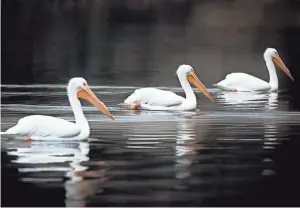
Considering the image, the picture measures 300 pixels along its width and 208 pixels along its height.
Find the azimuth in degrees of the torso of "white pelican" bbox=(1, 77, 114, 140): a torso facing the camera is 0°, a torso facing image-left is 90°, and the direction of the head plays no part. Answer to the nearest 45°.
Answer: approximately 270°

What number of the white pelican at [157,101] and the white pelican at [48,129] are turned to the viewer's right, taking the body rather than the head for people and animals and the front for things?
2

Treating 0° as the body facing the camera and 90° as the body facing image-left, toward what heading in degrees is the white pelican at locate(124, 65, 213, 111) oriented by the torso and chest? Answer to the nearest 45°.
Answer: approximately 270°

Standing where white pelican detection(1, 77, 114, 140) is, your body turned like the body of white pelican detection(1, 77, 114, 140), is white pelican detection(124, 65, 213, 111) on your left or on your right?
on your left

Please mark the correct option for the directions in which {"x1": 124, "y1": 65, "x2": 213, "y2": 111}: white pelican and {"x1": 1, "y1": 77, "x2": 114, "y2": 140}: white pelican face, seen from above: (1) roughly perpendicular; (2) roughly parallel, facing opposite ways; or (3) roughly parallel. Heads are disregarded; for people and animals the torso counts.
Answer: roughly parallel
